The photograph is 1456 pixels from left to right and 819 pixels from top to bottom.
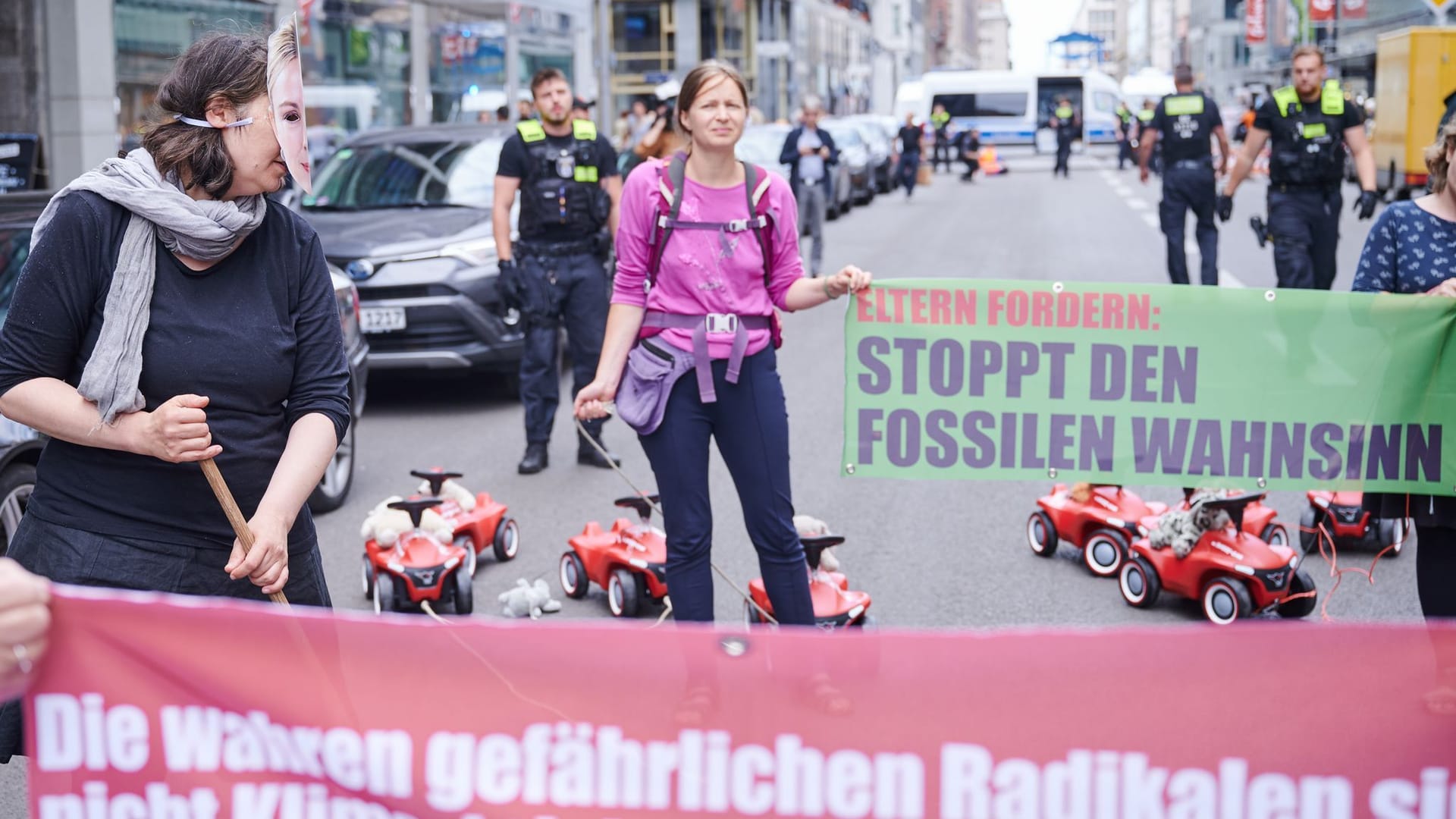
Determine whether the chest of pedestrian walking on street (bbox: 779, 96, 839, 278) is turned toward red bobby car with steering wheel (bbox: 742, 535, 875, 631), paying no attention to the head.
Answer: yes

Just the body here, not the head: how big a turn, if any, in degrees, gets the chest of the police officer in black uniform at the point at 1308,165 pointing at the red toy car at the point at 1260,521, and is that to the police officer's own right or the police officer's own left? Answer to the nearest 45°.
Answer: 0° — they already face it

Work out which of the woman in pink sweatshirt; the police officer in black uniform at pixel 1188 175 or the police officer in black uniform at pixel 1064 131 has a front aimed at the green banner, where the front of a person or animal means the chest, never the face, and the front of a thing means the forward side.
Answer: the police officer in black uniform at pixel 1064 131

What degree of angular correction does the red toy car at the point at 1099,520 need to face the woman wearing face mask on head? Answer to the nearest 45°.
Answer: approximately 45° to its right

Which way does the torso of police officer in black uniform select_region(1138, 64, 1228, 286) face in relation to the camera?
away from the camera

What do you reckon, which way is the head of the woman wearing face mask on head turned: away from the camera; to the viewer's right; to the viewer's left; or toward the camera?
to the viewer's right

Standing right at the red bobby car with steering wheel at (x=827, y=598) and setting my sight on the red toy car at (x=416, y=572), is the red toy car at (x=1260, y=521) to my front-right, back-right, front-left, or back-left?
back-right

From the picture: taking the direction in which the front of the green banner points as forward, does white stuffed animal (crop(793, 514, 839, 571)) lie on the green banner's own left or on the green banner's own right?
on the green banner's own right

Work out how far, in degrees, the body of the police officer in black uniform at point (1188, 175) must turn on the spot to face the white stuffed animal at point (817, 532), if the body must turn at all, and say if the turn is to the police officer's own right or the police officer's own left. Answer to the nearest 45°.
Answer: approximately 180°
